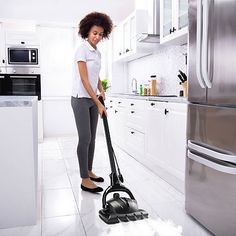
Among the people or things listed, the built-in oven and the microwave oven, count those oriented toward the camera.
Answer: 2

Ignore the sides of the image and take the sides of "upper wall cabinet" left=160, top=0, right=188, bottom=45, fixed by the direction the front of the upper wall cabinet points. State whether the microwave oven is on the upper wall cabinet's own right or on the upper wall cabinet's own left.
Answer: on the upper wall cabinet's own right

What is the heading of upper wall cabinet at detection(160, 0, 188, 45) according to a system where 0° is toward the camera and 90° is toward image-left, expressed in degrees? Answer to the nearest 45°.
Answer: approximately 45°

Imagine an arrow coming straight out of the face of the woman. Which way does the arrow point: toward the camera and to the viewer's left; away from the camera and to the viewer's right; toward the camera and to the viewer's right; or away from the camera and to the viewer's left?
toward the camera and to the viewer's right

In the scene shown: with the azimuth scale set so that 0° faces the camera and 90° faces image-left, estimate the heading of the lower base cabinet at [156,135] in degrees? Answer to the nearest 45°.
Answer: approximately 45°

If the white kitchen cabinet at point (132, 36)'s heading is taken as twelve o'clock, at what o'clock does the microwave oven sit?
The microwave oven is roughly at 2 o'clock from the white kitchen cabinet.

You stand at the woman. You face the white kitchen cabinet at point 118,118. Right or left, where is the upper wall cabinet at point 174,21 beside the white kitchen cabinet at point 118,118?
right

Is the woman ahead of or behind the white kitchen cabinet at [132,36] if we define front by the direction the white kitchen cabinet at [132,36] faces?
ahead

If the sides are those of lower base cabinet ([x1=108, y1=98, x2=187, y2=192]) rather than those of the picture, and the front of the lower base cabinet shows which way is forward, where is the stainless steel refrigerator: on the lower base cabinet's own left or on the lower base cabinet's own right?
on the lower base cabinet's own left

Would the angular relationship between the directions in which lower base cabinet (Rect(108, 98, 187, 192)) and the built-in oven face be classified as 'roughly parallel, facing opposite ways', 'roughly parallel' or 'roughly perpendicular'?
roughly perpendicular
